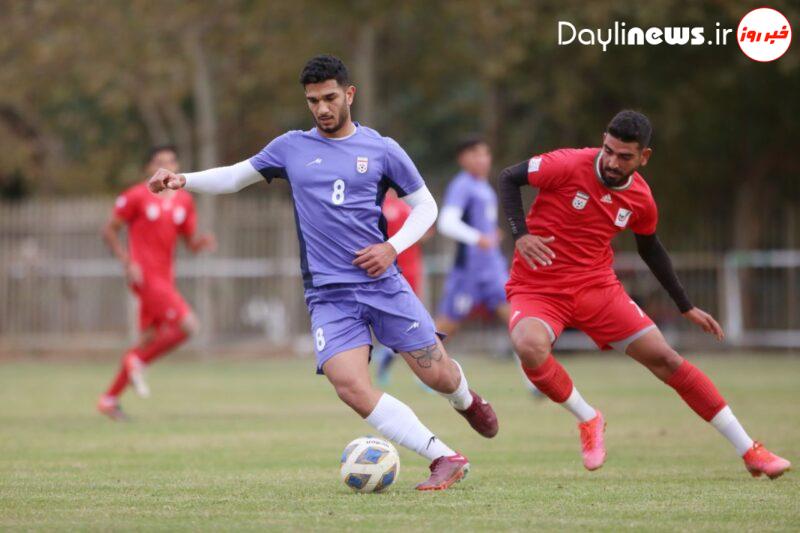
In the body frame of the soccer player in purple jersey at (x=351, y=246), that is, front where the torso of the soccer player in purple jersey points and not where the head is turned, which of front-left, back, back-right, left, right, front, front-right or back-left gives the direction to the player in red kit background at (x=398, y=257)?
back

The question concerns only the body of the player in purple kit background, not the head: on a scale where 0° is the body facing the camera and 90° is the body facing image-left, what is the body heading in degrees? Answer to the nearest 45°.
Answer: approximately 315°

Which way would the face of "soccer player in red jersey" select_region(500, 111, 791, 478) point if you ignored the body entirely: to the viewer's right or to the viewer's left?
to the viewer's left

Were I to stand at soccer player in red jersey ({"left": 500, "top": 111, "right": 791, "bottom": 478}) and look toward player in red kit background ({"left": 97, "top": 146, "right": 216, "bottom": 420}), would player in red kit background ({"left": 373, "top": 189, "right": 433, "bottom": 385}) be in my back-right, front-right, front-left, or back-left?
front-right

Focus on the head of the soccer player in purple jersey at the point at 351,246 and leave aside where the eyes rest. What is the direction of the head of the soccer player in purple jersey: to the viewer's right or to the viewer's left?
to the viewer's left

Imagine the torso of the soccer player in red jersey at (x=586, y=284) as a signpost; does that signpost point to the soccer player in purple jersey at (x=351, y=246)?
no

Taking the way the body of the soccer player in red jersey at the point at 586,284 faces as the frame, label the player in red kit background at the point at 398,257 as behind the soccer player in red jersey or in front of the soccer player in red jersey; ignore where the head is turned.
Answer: behind

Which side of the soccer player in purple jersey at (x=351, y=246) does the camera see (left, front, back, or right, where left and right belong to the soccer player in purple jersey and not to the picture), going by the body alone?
front

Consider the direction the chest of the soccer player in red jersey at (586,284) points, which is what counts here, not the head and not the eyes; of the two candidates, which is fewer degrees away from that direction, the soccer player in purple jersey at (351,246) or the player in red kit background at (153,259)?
the soccer player in purple jersey

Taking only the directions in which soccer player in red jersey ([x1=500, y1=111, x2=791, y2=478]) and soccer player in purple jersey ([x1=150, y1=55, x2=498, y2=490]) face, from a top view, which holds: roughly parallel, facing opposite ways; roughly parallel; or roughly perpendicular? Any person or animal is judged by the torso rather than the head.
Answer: roughly parallel

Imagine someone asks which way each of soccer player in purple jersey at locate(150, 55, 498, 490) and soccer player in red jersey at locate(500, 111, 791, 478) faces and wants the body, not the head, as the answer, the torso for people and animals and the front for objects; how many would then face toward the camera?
2

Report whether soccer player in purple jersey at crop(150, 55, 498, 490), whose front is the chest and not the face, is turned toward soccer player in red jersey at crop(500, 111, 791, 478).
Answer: no

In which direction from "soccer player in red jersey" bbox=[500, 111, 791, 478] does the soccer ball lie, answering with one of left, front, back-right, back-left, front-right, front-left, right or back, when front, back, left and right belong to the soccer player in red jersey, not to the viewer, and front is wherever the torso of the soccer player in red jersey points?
front-right

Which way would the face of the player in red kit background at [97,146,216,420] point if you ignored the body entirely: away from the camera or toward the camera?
toward the camera
